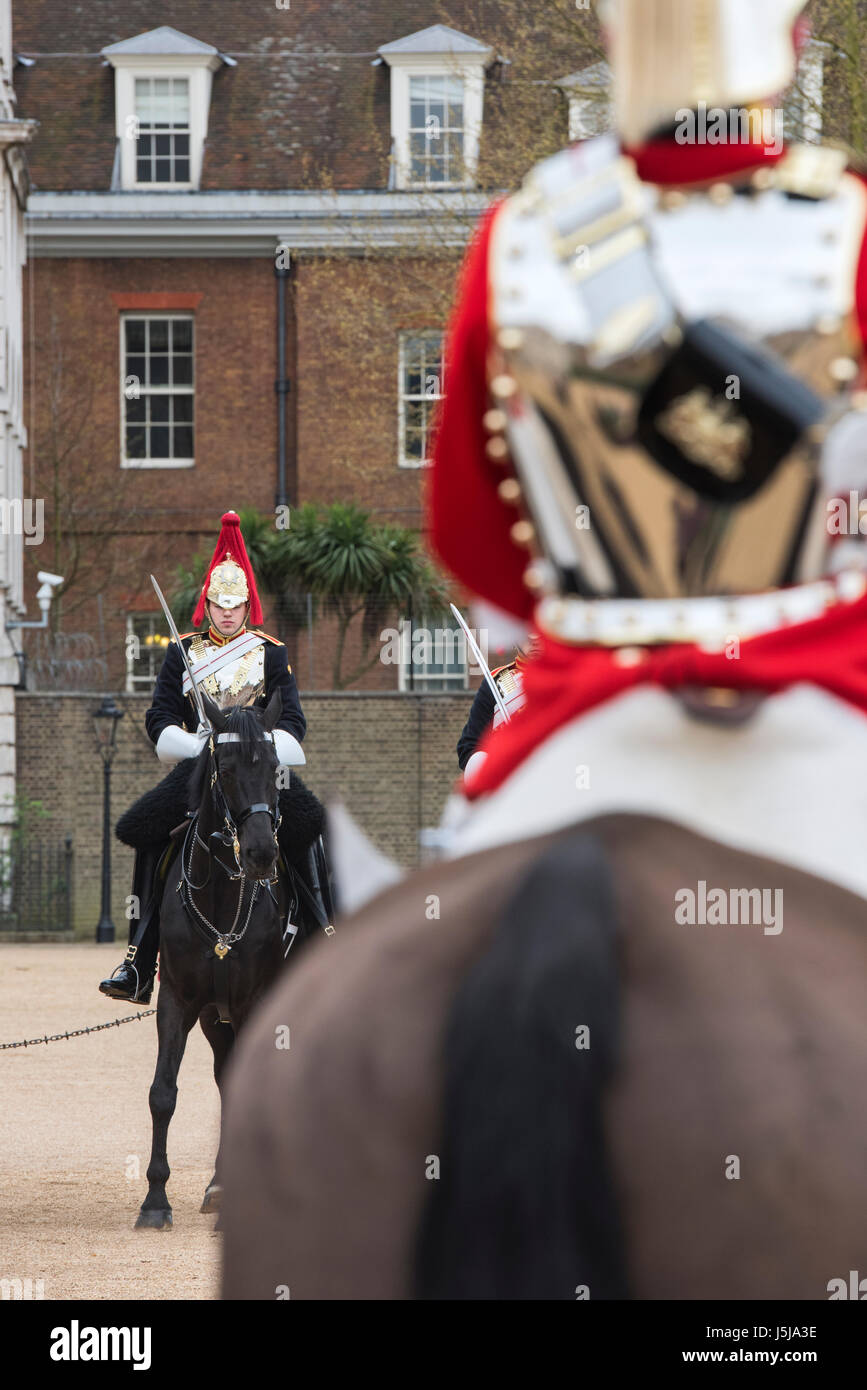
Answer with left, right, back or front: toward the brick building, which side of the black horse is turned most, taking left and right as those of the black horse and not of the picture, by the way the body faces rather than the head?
back

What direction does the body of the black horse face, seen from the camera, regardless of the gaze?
toward the camera

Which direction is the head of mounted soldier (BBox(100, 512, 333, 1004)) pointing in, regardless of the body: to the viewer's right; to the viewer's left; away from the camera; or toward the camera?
toward the camera

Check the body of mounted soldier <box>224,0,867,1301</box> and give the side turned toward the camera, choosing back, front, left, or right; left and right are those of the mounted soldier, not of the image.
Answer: back

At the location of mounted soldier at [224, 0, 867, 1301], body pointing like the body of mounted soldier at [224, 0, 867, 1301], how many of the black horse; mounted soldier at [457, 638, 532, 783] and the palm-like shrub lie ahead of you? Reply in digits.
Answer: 3

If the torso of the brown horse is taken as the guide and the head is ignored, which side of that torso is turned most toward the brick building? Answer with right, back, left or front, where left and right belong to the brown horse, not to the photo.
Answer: front

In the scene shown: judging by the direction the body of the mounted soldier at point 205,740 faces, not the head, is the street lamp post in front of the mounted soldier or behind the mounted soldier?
behind

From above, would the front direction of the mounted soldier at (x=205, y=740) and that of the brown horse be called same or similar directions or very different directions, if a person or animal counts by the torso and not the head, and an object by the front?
very different directions

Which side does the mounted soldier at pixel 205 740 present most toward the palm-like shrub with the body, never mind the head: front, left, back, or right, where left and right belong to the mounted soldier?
back

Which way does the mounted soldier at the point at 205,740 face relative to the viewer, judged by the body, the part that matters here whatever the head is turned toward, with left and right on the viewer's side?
facing the viewer

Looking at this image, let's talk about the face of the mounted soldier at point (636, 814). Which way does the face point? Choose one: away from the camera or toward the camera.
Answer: away from the camera

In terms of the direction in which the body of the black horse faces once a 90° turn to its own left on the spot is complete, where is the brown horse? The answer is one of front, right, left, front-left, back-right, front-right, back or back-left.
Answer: right

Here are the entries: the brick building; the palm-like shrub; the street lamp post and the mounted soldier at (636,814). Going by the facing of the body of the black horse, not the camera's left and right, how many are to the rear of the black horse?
3

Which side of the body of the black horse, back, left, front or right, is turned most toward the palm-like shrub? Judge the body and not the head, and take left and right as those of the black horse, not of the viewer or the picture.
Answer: back

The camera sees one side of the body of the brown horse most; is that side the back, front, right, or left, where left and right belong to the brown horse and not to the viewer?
back

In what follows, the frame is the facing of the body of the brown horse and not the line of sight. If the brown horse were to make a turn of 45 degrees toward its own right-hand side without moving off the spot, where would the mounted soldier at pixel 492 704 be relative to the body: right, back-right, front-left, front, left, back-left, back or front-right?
front-left

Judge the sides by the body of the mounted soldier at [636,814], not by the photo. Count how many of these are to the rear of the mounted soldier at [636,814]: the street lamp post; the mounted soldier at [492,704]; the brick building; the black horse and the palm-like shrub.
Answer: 0

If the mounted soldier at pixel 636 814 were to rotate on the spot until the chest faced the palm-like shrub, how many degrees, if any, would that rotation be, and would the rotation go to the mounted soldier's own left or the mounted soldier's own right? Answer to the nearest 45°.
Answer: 0° — they already face it

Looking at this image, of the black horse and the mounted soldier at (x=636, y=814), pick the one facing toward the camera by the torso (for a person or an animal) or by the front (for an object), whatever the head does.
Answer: the black horse

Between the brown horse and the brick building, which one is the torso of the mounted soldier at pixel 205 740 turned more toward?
the brown horse

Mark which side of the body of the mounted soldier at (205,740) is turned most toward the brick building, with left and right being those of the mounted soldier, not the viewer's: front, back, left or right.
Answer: back
